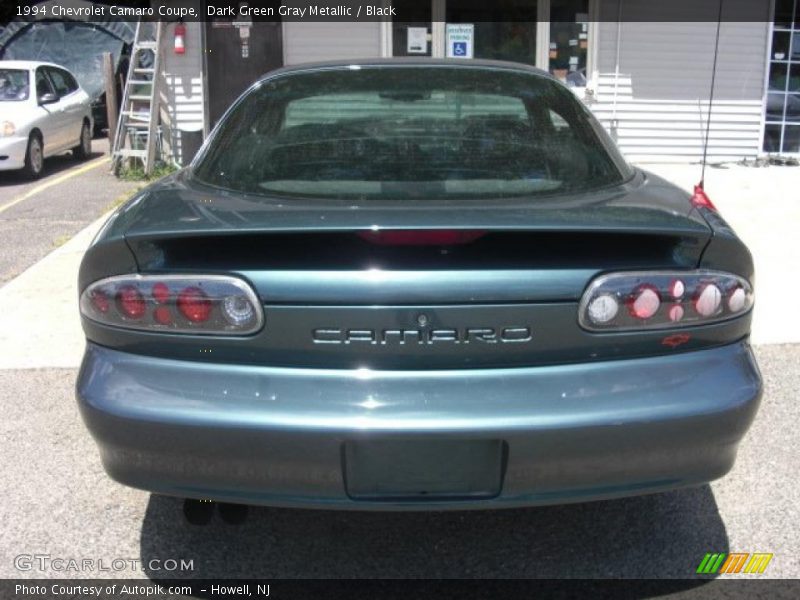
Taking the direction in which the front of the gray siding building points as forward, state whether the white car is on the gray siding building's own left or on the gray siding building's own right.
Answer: on the gray siding building's own right

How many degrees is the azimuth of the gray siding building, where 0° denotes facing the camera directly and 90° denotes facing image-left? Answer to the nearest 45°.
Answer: approximately 0°

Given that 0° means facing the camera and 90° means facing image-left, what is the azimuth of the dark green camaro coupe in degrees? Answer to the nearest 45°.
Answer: approximately 180°

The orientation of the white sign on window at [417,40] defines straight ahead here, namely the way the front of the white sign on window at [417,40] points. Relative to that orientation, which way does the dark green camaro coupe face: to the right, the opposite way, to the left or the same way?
the opposite way

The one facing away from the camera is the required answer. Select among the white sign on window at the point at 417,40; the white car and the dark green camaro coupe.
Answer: the dark green camaro coupe

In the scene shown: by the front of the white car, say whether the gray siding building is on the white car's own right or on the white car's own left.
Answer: on the white car's own left

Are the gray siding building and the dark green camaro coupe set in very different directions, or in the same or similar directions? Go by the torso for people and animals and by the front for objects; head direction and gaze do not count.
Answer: very different directions

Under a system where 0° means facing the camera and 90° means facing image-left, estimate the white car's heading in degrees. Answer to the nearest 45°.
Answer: approximately 45°

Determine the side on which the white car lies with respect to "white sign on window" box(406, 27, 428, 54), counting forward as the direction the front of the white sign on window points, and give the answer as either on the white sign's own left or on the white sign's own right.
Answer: on the white sign's own right

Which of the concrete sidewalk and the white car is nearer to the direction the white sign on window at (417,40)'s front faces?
the concrete sidewalk

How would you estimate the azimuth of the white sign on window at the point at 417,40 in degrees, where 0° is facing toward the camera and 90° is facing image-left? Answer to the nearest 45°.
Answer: approximately 0°
